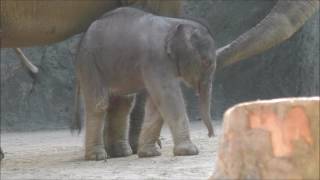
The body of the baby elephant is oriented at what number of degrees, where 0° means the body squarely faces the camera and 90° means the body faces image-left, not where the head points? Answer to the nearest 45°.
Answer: approximately 270°

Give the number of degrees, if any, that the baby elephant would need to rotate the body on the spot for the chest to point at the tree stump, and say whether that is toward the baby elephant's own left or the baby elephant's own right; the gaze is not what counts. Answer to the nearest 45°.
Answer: approximately 90° to the baby elephant's own right
